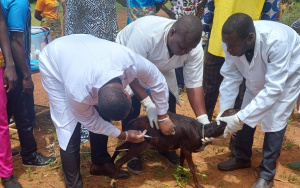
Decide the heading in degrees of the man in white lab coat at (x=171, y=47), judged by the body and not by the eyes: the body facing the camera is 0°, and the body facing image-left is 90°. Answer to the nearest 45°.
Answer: approximately 315°

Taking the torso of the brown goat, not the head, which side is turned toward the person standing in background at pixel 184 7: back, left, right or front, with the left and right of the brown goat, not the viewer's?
left

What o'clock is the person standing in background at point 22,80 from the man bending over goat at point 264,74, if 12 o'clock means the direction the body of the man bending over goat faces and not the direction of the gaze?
The person standing in background is roughly at 1 o'clock from the man bending over goat.

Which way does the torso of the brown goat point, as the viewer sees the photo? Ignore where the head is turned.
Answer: to the viewer's right

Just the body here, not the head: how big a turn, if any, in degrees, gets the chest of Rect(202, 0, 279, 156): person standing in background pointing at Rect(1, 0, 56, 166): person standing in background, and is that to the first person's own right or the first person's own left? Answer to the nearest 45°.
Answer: approximately 45° to the first person's own right

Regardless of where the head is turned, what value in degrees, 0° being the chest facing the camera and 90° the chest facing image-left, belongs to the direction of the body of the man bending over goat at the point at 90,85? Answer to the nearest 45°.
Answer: approximately 315°

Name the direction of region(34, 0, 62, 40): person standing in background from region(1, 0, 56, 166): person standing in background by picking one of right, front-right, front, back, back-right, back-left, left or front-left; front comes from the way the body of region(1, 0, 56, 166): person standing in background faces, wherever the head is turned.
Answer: left

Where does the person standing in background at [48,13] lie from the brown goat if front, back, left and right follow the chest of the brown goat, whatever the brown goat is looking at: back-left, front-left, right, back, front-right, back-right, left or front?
back-left

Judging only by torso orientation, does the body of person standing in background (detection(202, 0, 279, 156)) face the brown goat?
yes

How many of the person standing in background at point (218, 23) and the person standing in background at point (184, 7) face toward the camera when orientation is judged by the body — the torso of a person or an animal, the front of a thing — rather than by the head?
2

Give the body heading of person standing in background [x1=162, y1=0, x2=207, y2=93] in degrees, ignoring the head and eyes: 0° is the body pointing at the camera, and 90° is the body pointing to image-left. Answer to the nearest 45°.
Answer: approximately 0°

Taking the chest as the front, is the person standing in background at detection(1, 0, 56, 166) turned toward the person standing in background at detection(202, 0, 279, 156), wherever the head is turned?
yes

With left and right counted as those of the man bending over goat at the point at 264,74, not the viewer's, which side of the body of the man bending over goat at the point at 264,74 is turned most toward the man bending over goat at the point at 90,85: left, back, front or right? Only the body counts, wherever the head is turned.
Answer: front

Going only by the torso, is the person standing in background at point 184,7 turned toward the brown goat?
yes

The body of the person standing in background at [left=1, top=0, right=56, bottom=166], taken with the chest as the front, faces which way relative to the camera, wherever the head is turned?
to the viewer's right
